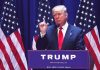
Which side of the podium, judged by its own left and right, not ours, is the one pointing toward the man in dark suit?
back

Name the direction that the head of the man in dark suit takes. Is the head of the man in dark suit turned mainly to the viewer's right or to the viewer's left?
to the viewer's left

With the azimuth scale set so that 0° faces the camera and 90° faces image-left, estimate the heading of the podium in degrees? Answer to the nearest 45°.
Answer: approximately 0°

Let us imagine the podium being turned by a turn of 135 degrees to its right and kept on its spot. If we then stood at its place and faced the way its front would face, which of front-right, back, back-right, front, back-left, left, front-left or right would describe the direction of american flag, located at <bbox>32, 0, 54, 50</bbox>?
front-right

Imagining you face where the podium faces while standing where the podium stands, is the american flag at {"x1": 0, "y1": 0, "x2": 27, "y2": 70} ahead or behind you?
behind

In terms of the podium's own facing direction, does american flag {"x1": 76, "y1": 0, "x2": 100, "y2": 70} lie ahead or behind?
behind
